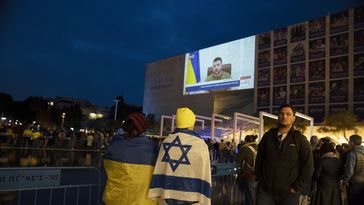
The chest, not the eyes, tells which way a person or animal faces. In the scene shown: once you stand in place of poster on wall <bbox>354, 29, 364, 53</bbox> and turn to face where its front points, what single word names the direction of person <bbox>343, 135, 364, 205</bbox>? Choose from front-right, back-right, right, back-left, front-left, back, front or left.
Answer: front-left

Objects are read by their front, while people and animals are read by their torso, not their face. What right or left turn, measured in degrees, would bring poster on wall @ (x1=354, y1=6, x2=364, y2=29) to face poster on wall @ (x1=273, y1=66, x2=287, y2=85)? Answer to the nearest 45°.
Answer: approximately 90° to its right

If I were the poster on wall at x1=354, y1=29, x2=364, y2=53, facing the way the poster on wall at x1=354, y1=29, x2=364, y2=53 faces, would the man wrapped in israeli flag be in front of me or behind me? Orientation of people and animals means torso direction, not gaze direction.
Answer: in front

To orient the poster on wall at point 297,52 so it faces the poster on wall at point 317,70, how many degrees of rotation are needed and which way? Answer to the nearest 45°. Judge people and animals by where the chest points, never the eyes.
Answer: approximately 90° to its left

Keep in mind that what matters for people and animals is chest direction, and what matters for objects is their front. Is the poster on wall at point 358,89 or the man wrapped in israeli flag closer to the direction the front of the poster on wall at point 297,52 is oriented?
the man wrapped in israeli flag

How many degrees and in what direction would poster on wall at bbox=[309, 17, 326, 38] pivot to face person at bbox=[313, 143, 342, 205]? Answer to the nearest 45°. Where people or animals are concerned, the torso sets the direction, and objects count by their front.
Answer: approximately 45° to its left

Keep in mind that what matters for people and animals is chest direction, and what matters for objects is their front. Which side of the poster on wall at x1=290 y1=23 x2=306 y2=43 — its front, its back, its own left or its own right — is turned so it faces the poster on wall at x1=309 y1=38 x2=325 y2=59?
left

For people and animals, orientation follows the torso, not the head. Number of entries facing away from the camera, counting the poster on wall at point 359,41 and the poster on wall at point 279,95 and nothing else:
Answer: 0
